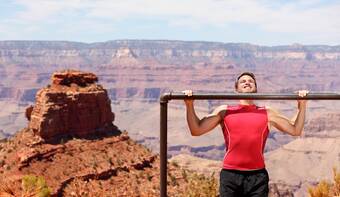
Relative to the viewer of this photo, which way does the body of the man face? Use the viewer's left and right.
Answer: facing the viewer

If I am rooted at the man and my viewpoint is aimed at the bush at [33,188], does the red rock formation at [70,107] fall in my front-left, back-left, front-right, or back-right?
front-right

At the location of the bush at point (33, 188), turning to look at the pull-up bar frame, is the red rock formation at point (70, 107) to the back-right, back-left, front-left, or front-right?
back-left

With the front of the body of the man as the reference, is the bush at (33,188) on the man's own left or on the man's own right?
on the man's own right

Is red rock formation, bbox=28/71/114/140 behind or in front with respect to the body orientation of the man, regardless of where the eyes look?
behind
